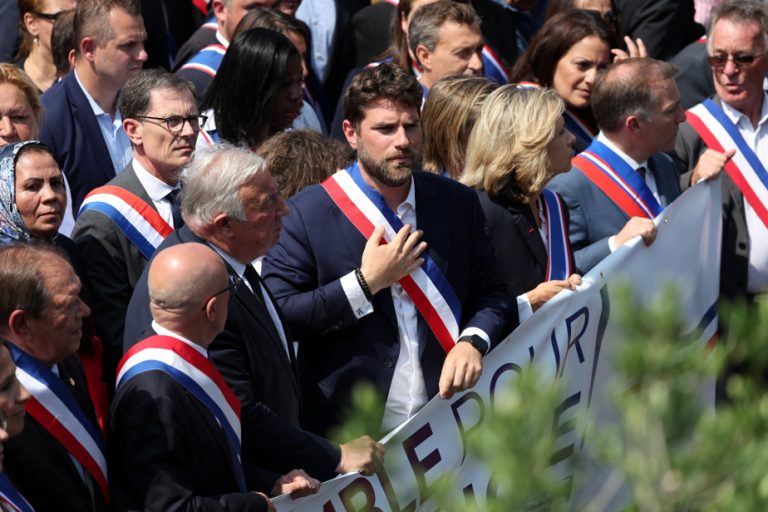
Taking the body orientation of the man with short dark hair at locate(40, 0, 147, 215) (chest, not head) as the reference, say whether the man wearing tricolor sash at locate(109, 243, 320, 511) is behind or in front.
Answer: in front

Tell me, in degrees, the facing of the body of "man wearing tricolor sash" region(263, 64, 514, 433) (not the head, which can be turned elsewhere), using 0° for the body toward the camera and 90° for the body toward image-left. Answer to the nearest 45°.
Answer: approximately 315°

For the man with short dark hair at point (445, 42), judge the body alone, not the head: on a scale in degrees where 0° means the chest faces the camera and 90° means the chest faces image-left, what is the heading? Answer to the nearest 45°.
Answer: approximately 315°

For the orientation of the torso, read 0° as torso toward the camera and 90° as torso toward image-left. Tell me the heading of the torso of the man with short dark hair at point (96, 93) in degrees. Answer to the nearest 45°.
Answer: approximately 315°

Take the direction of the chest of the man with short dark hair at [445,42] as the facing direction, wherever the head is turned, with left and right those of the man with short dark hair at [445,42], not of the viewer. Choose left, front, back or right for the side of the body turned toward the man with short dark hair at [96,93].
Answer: right

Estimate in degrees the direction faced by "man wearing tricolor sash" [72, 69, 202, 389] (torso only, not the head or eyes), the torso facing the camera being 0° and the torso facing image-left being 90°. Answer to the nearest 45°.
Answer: approximately 315°

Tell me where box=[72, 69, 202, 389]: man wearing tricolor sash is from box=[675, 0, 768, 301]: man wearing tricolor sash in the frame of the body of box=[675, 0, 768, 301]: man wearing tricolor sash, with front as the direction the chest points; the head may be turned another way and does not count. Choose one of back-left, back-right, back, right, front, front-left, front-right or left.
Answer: front-right

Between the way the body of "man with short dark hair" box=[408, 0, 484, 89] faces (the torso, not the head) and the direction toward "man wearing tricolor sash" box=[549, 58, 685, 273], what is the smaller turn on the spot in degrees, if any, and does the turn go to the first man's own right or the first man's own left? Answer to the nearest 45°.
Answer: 0° — they already face them
